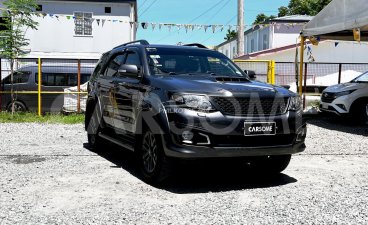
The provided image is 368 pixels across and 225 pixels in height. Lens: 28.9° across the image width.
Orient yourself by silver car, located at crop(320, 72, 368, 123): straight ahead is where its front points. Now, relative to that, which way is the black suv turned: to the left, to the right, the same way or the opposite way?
to the left

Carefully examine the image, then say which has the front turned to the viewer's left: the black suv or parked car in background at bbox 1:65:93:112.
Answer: the parked car in background

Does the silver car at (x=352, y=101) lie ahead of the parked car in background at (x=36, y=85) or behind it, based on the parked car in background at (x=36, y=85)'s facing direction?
behind

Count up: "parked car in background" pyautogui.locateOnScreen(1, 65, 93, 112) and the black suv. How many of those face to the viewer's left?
1

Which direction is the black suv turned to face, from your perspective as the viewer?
facing the viewer and to the right of the viewer

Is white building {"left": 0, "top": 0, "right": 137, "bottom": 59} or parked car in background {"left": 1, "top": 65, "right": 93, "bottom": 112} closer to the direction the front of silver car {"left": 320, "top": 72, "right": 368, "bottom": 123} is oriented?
the parked car in background

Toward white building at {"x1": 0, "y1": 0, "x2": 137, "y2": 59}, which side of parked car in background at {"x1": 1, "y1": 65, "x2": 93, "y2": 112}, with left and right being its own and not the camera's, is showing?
right

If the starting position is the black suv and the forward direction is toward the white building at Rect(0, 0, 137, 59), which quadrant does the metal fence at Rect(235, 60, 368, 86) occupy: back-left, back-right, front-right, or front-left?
front-right

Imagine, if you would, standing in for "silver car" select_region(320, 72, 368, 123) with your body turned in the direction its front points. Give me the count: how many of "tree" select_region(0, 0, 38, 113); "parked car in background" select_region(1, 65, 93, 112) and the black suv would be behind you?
0

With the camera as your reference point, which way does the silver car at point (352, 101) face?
facing the viewer and to the left of the viewer

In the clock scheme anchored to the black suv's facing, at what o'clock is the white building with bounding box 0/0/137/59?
The white building is roughly at 7 o'clock from the black suv.

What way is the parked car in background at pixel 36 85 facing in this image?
to the viewer's left

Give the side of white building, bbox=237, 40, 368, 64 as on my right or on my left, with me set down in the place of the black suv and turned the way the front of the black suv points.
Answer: on my left
